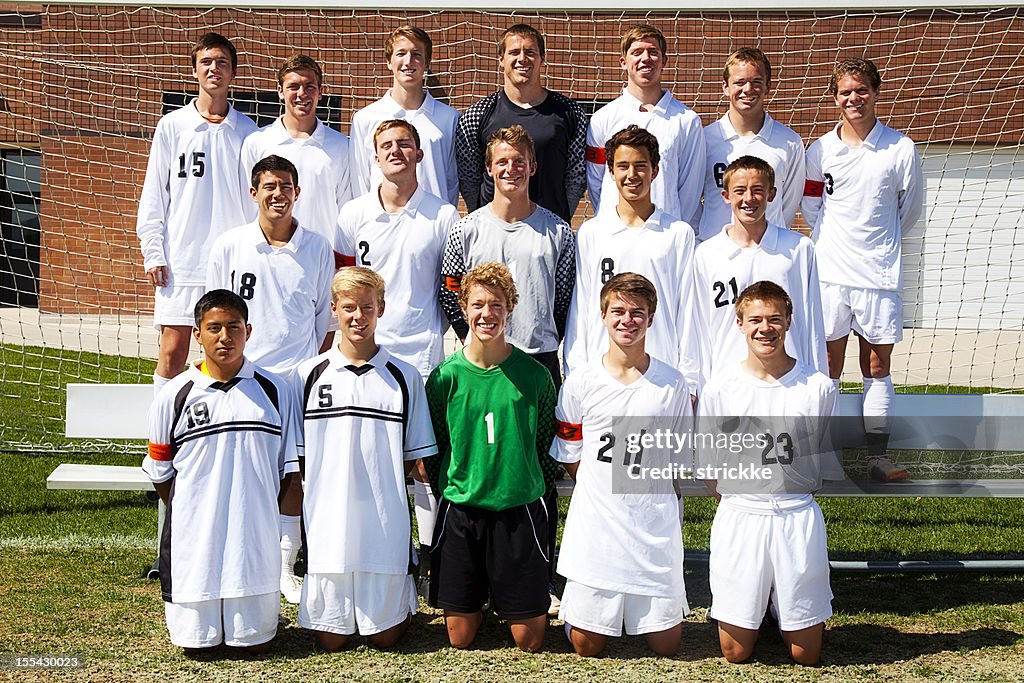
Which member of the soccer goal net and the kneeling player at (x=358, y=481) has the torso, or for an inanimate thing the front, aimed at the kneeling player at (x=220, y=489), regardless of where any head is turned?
the soccer goal net

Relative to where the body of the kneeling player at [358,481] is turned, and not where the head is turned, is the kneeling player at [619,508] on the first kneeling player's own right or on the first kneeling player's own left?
on the first kneeling player's own left

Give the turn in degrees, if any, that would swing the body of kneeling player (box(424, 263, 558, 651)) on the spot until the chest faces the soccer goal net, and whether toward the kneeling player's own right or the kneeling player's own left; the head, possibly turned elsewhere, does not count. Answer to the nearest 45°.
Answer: approximately 180°

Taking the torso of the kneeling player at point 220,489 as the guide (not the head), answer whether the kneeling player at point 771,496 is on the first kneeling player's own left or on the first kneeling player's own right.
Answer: on the first kneeling player's own left

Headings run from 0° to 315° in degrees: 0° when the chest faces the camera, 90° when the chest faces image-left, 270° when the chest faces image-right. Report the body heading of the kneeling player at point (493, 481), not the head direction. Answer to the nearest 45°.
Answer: approximately 0°

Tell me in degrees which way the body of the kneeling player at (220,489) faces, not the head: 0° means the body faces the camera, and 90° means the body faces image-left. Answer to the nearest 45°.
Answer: approximately 0°

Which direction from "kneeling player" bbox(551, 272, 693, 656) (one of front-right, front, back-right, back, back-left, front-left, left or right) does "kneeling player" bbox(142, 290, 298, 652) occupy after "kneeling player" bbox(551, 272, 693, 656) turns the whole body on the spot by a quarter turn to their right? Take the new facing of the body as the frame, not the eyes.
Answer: front

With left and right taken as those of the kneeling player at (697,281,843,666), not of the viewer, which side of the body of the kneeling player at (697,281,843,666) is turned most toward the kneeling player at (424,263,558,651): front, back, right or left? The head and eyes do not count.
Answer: right
